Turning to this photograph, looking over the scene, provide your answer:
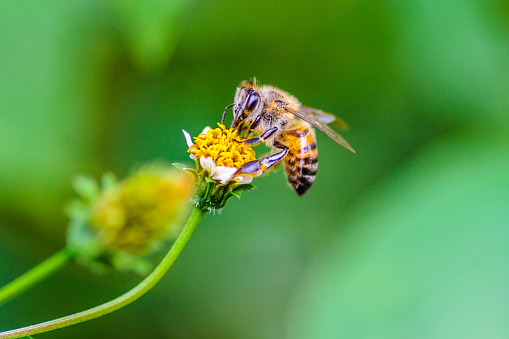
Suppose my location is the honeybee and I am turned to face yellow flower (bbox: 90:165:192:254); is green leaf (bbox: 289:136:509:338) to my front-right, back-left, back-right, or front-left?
back-right

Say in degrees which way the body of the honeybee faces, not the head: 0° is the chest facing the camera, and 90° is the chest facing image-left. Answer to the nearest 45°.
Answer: approximately 90°
